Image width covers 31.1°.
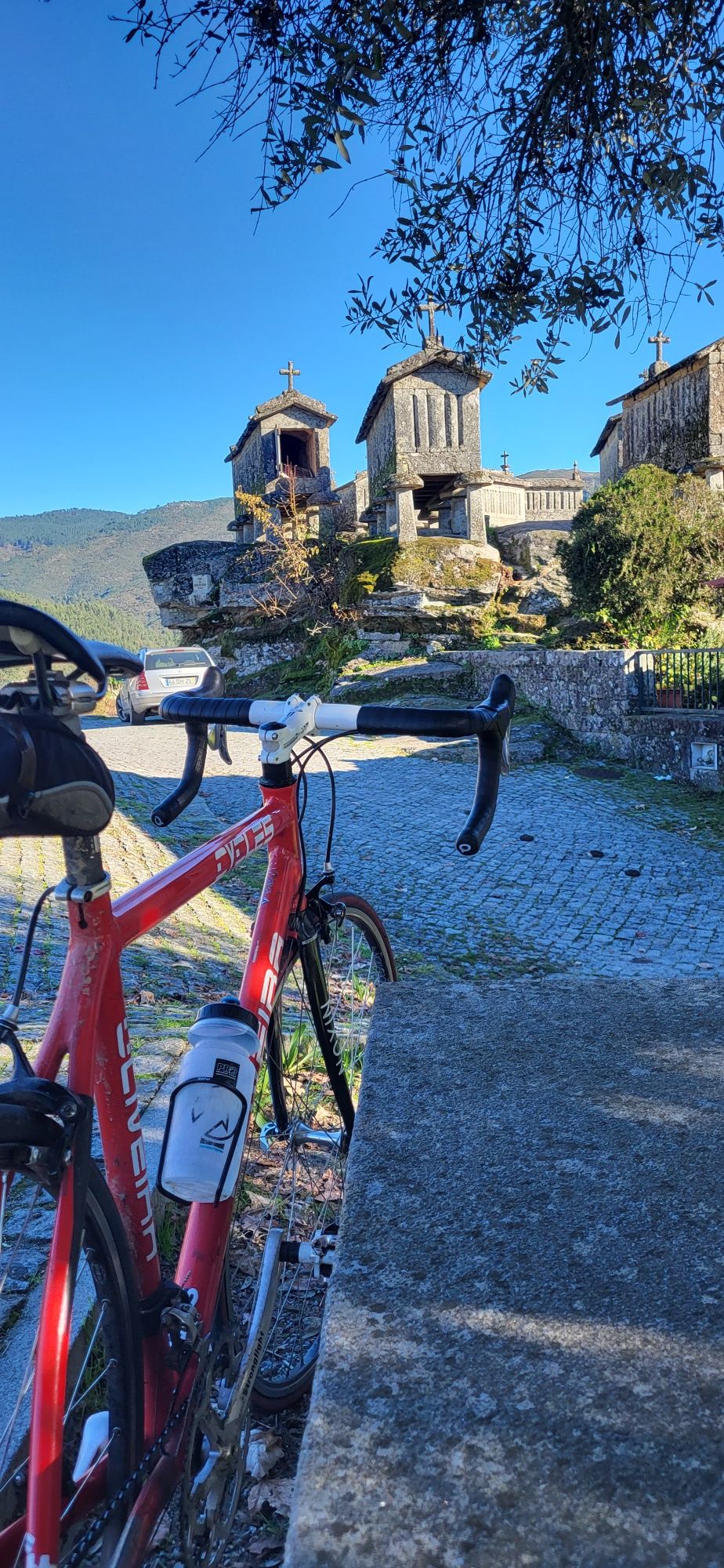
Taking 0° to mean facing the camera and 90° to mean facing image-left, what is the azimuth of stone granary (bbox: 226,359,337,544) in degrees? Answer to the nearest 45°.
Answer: approximately 315°

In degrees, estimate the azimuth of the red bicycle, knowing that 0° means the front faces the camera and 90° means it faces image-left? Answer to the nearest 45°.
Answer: approximately 225°

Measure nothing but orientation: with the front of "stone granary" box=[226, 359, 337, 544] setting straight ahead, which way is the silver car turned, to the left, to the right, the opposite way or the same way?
the opposite way

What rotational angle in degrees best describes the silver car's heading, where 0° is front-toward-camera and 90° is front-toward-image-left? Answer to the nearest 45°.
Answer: approximately 135°

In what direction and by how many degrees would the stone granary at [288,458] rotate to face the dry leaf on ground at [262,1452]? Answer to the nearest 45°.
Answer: approximately 45° to its right

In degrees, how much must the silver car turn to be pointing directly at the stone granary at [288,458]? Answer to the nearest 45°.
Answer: approximately 45° to its right

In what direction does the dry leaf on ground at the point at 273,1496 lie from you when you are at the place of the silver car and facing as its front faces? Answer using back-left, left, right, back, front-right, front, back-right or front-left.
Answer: back-left

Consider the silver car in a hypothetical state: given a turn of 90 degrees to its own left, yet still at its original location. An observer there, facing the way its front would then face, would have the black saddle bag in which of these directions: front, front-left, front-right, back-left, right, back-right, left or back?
front-left

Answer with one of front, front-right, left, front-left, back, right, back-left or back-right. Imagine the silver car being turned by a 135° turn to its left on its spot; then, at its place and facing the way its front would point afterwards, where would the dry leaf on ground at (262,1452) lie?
front
